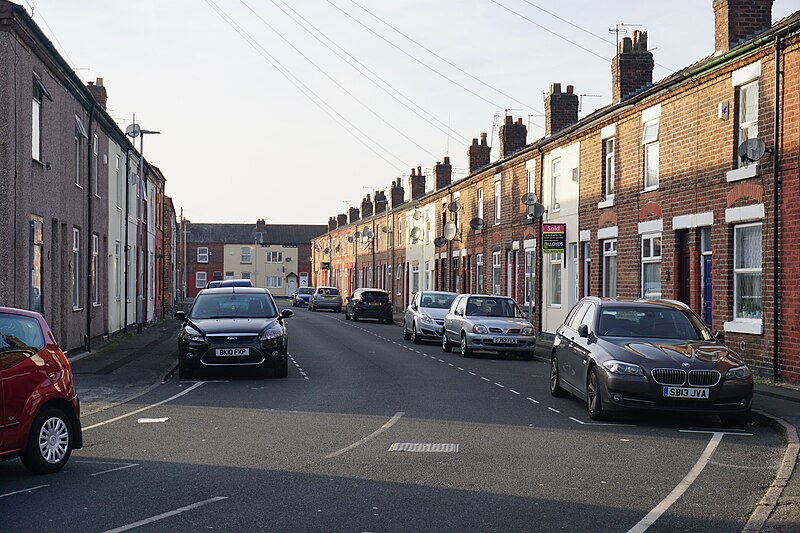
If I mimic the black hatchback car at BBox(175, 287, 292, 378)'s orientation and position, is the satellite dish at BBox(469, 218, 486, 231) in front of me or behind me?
behind

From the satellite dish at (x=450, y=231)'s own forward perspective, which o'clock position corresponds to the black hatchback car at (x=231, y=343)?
The black hatchback car is roughly at 11 o'clock from the satellite dish.

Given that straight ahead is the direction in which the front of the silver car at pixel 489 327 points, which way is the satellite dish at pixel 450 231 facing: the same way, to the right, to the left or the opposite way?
to the right

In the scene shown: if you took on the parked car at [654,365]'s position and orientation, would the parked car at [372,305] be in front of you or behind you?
behind

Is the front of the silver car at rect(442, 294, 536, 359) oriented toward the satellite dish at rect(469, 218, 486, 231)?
no

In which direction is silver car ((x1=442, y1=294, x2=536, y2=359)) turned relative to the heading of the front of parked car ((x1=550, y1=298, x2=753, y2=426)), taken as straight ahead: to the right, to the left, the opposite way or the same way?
the same way

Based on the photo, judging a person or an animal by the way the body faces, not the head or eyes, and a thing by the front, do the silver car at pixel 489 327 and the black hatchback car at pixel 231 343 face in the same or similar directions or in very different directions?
same or similar directions

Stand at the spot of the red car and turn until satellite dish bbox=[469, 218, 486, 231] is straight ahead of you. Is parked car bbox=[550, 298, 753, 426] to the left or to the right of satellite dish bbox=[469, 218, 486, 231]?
right

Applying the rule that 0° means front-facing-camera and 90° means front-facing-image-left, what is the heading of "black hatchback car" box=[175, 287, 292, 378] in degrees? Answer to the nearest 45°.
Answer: approximately 0°

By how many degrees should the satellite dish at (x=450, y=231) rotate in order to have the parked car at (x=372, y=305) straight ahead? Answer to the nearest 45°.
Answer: approximately 90° to its right

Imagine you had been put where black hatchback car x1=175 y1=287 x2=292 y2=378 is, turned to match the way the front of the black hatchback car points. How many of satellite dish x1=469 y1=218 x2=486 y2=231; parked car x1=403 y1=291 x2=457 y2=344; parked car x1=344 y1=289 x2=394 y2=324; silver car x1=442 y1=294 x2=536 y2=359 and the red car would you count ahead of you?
1

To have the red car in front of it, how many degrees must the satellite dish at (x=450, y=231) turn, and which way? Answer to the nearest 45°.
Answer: approximately 45° to its left

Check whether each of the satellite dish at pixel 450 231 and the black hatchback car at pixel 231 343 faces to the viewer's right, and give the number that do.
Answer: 0

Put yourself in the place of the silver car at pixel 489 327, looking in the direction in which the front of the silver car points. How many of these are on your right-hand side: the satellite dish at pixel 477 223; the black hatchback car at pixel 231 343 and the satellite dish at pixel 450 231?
1

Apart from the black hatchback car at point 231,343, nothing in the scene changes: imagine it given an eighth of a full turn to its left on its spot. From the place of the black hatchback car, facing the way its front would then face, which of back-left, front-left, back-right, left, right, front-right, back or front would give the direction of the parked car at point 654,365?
front

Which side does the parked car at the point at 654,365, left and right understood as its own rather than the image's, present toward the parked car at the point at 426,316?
back

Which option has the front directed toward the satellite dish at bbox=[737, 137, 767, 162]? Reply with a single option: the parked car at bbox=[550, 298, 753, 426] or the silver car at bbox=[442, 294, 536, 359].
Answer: the silver car

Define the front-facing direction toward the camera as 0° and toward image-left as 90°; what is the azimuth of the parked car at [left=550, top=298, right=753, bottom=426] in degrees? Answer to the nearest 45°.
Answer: approximately 315°

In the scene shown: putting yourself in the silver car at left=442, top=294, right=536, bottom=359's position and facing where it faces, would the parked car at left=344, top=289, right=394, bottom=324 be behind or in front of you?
behind

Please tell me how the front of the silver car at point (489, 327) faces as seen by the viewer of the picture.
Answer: facing the viewer and to the right of the viewer

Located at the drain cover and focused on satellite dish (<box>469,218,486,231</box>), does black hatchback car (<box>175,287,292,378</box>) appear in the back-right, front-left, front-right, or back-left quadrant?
front-left

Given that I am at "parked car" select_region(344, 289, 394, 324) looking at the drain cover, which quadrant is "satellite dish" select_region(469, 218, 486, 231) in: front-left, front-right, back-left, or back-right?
front-left
